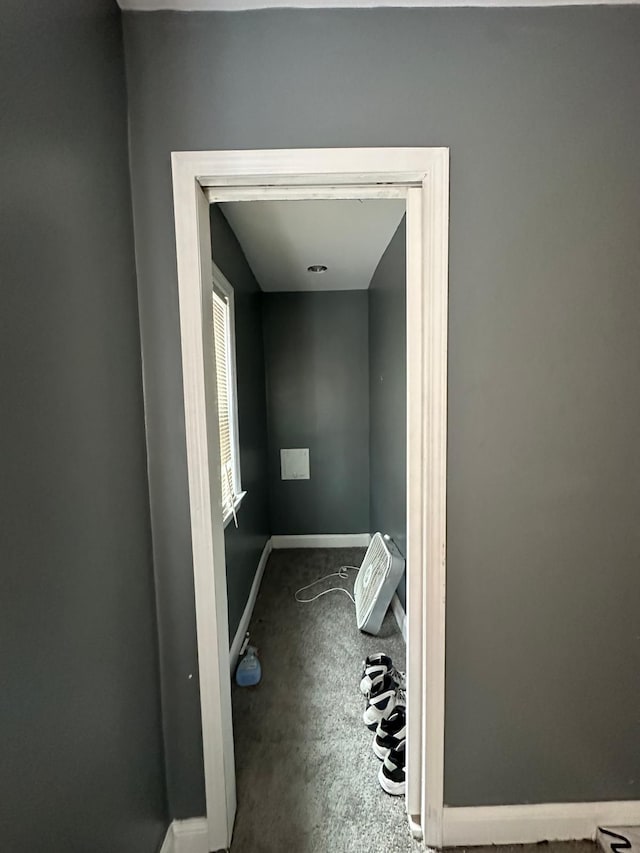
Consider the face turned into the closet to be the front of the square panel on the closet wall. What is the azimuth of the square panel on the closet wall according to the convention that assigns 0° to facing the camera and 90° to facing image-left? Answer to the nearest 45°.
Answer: approximately 0°

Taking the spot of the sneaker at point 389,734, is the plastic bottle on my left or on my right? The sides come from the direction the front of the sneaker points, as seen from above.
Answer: on my right

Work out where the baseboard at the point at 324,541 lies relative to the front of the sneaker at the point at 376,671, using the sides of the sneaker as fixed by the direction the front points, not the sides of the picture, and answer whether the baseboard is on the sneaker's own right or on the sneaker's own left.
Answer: on the sneaker's own right

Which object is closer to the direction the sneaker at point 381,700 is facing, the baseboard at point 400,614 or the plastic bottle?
the plastic bottle

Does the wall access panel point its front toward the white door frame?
yes
